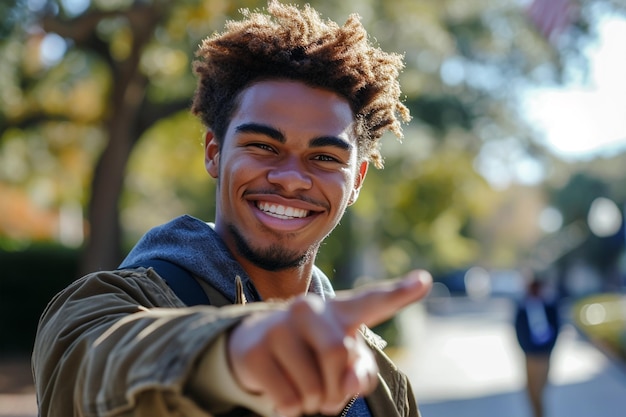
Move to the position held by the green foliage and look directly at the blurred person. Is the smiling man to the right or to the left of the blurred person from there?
right

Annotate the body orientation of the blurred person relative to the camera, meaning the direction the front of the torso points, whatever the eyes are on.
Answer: toward the camera

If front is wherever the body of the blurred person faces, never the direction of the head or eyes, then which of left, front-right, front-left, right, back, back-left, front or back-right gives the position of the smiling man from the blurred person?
front

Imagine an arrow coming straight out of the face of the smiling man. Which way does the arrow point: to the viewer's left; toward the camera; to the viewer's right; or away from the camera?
toward the camera

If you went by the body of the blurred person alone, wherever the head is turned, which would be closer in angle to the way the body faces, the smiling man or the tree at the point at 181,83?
the smiling man
